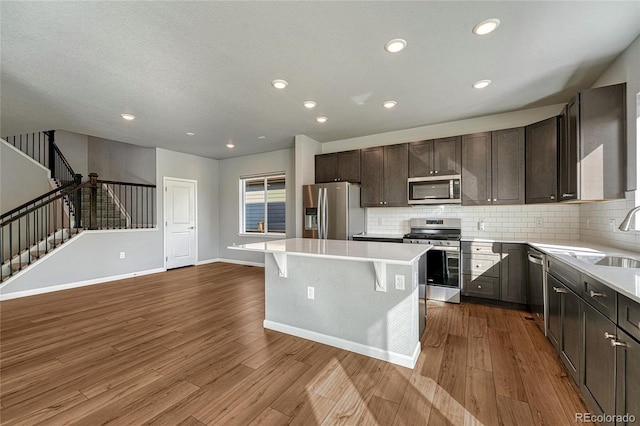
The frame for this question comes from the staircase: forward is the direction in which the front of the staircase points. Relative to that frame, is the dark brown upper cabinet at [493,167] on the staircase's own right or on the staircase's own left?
on the staircase's own left

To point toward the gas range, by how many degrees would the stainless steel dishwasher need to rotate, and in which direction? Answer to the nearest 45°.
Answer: approximately 45° to its right

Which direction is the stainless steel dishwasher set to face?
to the viewer's left

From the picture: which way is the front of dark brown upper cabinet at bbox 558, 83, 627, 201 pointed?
to the viewer's left

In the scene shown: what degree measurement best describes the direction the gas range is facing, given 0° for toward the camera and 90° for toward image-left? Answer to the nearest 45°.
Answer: approximately 0°

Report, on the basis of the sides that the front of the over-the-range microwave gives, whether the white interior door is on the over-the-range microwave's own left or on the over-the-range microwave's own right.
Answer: on the over-the-range microwave's own right

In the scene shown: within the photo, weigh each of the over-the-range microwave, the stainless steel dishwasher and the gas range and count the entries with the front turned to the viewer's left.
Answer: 1

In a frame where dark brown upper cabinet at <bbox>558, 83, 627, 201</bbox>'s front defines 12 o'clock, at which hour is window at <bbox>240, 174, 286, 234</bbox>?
The window is roughly at 12 o'clock from the dark brown upper cabinet.

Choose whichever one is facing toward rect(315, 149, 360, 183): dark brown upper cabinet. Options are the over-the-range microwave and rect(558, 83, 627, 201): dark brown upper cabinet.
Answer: rect(558, 83, 627, 201): dark brown upper cabinet

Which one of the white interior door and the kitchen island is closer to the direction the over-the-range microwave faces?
the kitchen island

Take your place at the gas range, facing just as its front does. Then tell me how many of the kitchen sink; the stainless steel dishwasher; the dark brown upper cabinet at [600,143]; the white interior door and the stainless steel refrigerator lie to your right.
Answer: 2

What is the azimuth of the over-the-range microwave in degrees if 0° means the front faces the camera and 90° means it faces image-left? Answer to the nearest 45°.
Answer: approximately 0°

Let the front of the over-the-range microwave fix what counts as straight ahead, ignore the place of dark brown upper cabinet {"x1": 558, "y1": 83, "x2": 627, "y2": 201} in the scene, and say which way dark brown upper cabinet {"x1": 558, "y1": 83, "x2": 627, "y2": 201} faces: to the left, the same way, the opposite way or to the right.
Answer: to the right

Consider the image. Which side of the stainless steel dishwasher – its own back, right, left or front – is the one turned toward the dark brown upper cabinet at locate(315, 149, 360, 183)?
front
